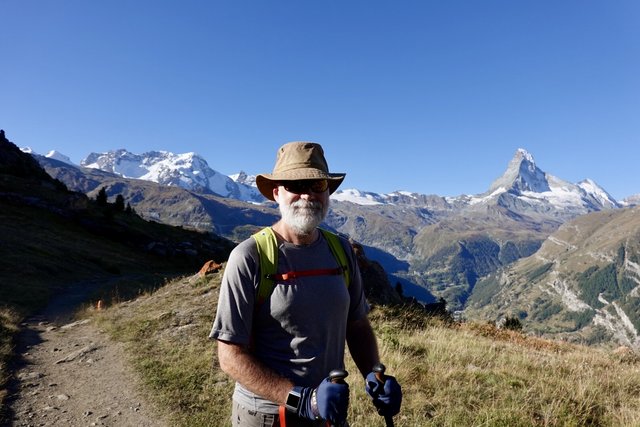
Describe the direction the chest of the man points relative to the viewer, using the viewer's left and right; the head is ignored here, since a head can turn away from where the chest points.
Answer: facing the viewer and to the right of the viewer
